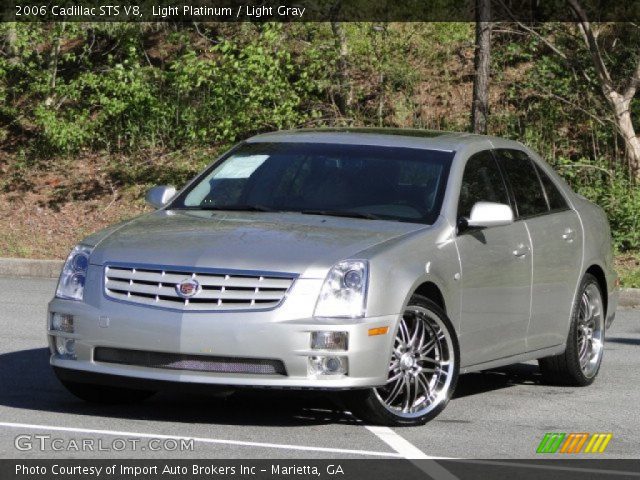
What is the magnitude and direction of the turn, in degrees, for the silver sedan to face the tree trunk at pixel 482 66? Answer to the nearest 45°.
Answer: approximately 135° to its right

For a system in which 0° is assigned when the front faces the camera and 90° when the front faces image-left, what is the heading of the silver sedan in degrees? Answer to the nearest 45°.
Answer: approximately 45°

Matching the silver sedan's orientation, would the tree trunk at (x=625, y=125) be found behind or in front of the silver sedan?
behind

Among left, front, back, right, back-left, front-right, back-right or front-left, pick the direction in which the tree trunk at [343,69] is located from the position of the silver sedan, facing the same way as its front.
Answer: back-right
